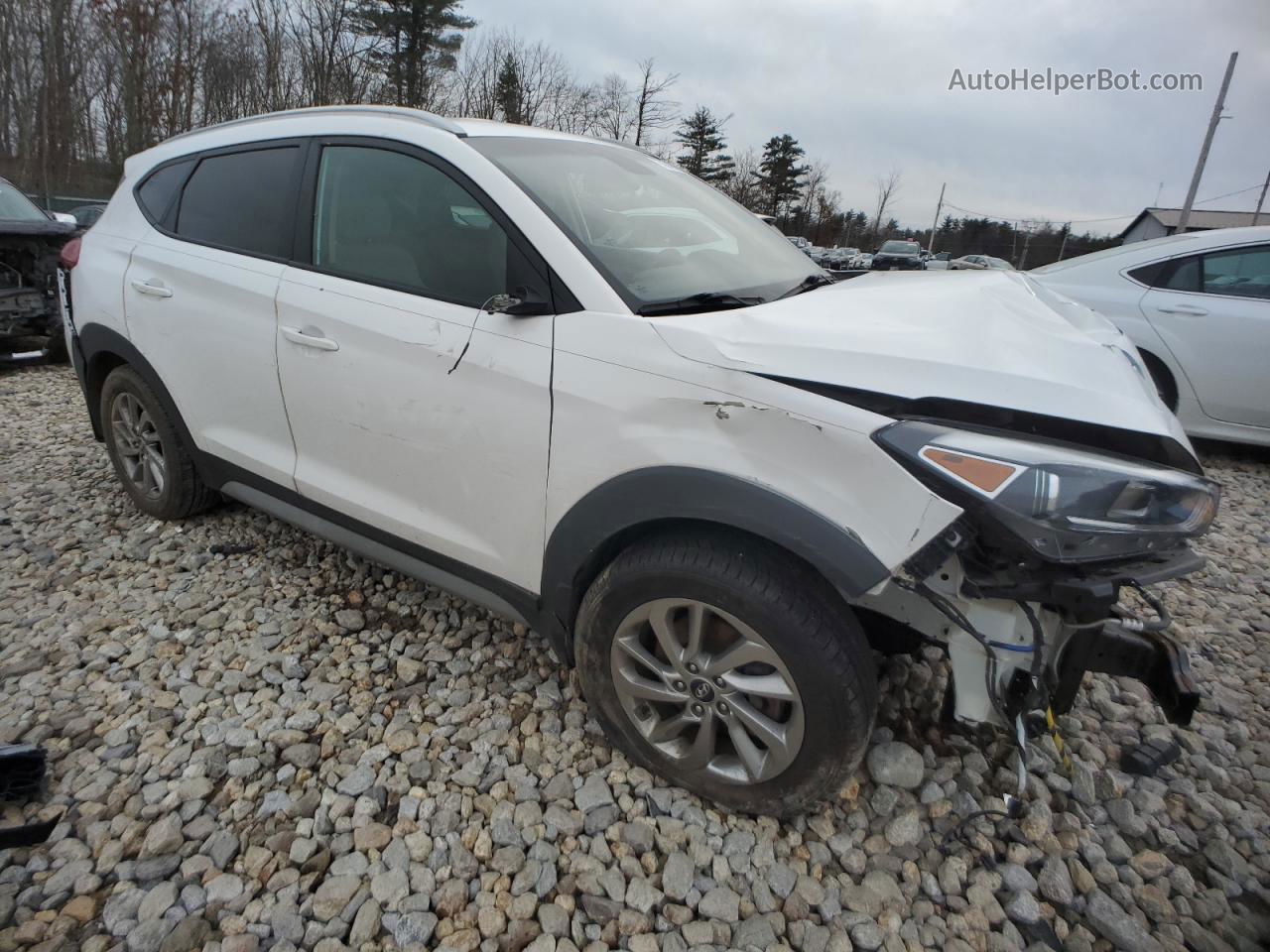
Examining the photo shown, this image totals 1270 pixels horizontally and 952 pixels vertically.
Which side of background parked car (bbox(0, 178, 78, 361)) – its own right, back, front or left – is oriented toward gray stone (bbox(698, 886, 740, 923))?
front

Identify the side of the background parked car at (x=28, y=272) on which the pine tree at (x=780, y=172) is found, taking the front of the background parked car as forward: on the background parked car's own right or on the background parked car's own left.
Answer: on the background parked car's own left

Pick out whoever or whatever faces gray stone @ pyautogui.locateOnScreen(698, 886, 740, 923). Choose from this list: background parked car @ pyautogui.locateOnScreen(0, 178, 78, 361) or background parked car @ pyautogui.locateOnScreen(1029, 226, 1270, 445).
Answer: background parked car @ pyautogui.locateOnScreen(0, 178, 78, 361)

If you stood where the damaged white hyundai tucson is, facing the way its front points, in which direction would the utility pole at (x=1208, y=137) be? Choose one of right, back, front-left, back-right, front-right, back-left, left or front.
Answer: left

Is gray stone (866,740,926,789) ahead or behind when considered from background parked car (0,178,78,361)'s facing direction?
ahead

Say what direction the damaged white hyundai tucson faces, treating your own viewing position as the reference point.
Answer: facing the viewer and to the right of the viewer

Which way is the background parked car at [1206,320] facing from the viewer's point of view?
to the viewer's right

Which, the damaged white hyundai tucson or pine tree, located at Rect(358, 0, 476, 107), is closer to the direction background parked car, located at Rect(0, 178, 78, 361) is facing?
the damaged white hyundai tucson

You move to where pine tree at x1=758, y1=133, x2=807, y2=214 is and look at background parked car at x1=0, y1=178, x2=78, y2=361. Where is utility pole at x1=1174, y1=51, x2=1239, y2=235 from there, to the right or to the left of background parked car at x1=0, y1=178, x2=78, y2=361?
left

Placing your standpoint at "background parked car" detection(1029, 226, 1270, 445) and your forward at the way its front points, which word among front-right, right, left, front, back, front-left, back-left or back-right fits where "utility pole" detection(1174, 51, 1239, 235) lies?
left

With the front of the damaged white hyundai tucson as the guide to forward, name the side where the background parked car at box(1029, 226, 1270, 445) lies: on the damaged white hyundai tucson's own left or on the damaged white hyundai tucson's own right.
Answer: on the damaged white hyundai tucson's own left

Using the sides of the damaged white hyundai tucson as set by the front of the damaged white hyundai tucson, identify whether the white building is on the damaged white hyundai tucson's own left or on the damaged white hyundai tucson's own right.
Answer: on the damaged white hyundai tucson's own left

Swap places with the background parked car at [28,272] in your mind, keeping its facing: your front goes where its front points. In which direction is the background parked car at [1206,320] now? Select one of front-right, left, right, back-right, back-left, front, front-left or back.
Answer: front-left

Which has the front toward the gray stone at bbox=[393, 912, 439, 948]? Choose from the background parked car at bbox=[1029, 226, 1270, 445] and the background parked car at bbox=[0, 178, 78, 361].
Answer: the background parked car at bbox=[0, 178, 78, 361]

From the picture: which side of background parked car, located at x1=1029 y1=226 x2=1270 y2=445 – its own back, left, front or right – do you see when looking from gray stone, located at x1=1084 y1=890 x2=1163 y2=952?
right

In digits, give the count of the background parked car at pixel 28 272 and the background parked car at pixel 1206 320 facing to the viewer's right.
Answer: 1
